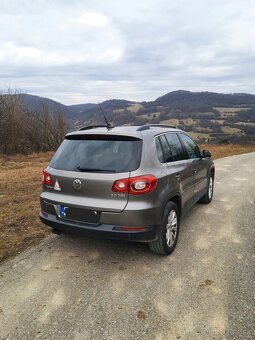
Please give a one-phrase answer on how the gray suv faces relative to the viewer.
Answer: facing away from the viewer and to the right of the viewer
